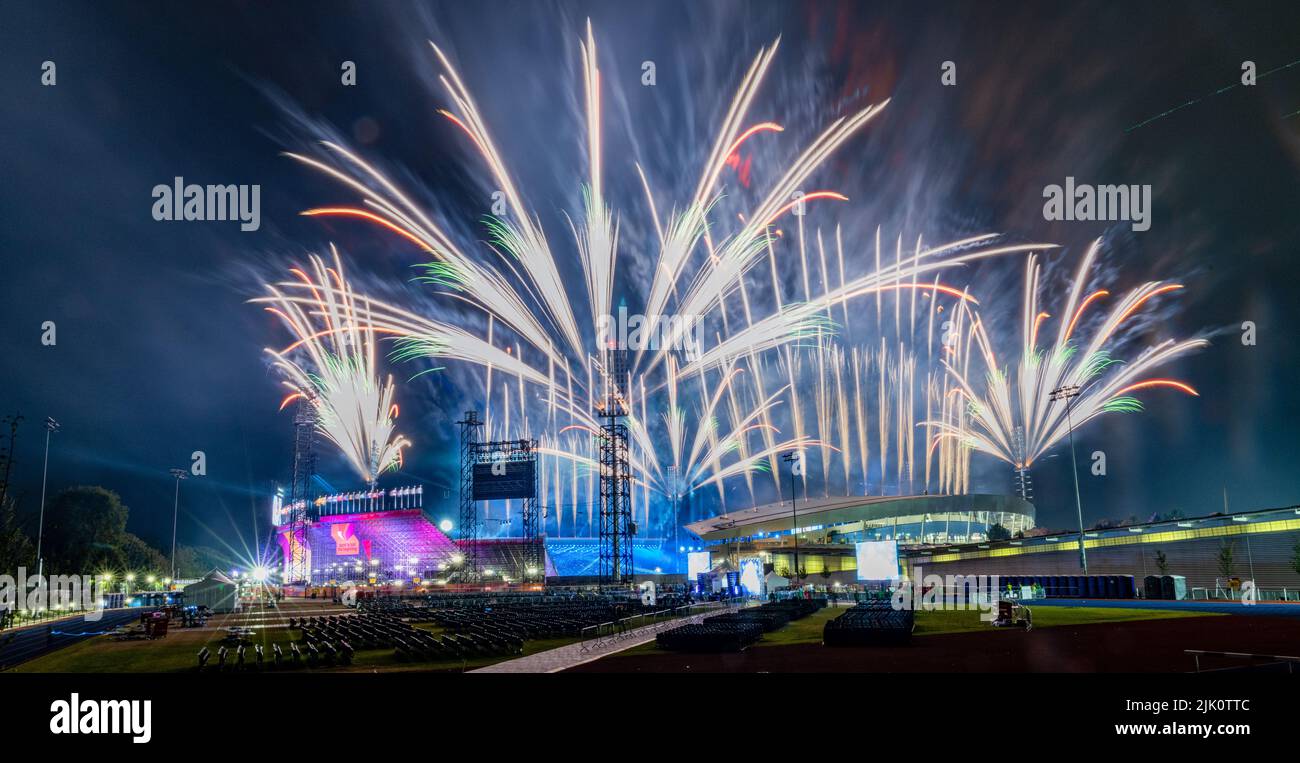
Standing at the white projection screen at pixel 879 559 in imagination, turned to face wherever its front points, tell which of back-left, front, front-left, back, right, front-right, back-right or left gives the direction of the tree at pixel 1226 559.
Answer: back-left

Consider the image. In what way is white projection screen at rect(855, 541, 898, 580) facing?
toward the camera

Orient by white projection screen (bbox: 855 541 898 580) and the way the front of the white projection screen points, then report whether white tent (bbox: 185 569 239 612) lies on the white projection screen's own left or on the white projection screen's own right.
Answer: on the white projection screen's own right
